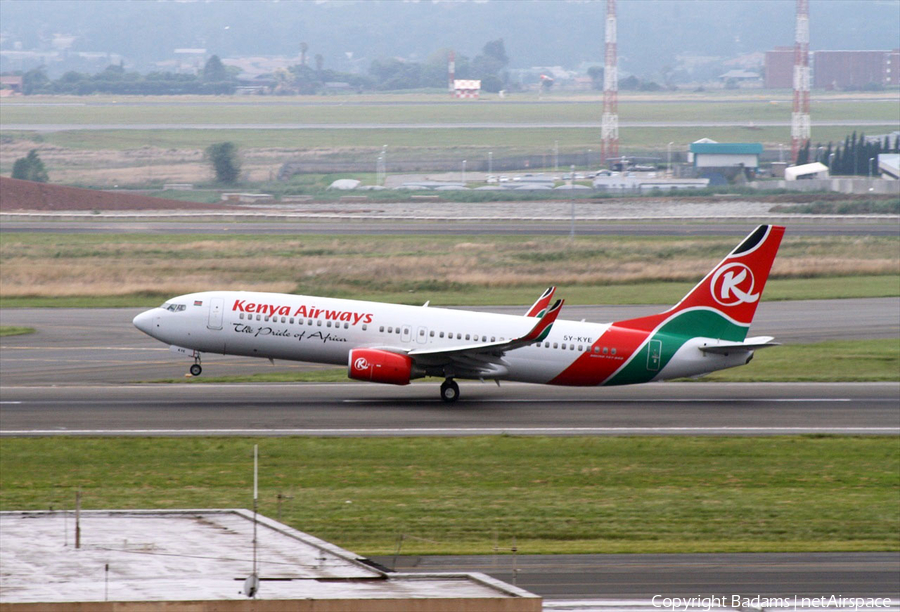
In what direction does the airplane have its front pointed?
to the viewer's left
